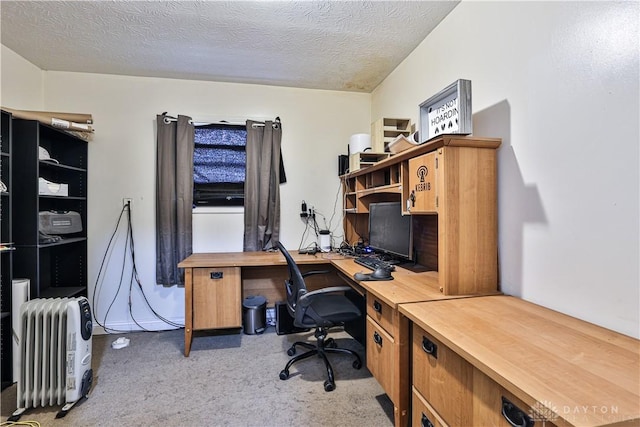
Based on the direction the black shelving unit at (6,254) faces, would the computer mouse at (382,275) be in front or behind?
in front

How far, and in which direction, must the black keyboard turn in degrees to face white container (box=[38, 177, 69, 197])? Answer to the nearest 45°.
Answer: approximately 45° to its right

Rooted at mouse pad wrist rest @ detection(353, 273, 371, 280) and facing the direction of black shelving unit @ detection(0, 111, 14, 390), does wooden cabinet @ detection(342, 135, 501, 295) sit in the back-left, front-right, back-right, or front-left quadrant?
back-left

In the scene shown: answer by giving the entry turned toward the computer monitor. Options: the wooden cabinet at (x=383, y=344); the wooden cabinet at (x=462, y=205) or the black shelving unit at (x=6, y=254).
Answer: the black shelving unit

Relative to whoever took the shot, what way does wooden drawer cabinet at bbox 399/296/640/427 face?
facing the viewer and to the left of the viewer

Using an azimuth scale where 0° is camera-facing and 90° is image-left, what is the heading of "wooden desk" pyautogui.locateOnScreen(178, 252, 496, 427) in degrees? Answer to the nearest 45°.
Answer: approximately 45°

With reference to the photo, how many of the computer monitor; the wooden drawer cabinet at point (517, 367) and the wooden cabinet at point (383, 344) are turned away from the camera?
0

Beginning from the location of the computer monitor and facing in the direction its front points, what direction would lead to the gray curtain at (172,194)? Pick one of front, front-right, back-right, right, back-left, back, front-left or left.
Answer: front-right

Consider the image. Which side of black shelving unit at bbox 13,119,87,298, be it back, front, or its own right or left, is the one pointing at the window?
front

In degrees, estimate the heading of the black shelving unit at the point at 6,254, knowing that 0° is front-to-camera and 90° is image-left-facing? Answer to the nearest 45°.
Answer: approximately 315°

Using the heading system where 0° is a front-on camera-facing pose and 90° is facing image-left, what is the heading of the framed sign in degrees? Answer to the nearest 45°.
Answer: approximately 45°

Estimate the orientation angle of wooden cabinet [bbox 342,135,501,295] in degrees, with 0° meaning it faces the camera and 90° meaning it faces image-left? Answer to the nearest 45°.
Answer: approximately 45°

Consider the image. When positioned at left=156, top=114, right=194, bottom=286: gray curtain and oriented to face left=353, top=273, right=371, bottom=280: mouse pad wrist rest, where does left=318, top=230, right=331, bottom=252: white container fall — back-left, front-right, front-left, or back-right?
front-left
